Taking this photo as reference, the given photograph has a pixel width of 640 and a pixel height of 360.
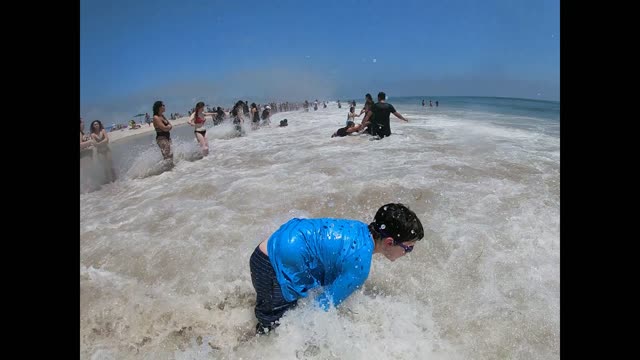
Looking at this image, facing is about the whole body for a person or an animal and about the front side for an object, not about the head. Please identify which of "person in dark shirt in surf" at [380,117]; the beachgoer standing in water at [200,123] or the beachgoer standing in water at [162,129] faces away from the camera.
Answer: the person in dark shirt in surf

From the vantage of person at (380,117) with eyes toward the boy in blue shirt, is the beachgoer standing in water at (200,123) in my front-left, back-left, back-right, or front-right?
front-right

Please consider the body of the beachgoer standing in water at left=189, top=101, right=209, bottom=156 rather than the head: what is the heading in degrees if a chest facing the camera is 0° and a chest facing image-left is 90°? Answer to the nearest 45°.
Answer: approximately 315°

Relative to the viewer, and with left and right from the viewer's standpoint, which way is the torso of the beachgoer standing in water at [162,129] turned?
facing the viewer and to the right of the viewer

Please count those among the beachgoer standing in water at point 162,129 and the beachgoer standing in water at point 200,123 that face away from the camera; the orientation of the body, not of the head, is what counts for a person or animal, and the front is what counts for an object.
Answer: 0

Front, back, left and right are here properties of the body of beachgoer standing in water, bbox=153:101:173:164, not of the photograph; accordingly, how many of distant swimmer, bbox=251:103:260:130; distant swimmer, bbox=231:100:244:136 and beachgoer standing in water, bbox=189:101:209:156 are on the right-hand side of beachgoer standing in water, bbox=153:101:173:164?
0

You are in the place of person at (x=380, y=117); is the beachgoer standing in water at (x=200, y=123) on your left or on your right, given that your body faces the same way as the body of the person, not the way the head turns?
on your left

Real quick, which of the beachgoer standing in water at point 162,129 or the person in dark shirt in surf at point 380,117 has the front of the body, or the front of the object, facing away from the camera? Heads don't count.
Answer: the person in dark shirt in surf

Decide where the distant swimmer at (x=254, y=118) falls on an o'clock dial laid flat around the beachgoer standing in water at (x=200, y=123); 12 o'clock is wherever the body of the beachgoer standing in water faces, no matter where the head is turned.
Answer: The distant swimmer is roughly at 8 o'clock from the beachgoer standing in water.

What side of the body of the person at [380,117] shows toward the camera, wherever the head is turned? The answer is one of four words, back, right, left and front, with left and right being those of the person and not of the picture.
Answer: back

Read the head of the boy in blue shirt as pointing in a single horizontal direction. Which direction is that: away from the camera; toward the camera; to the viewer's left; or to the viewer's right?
to the viewer's right

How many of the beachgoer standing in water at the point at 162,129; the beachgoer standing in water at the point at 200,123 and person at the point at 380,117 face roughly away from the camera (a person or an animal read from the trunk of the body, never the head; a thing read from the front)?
1

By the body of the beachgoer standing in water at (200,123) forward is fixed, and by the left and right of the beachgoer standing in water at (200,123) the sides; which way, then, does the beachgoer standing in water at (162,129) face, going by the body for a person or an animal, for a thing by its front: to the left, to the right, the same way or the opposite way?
the same way
